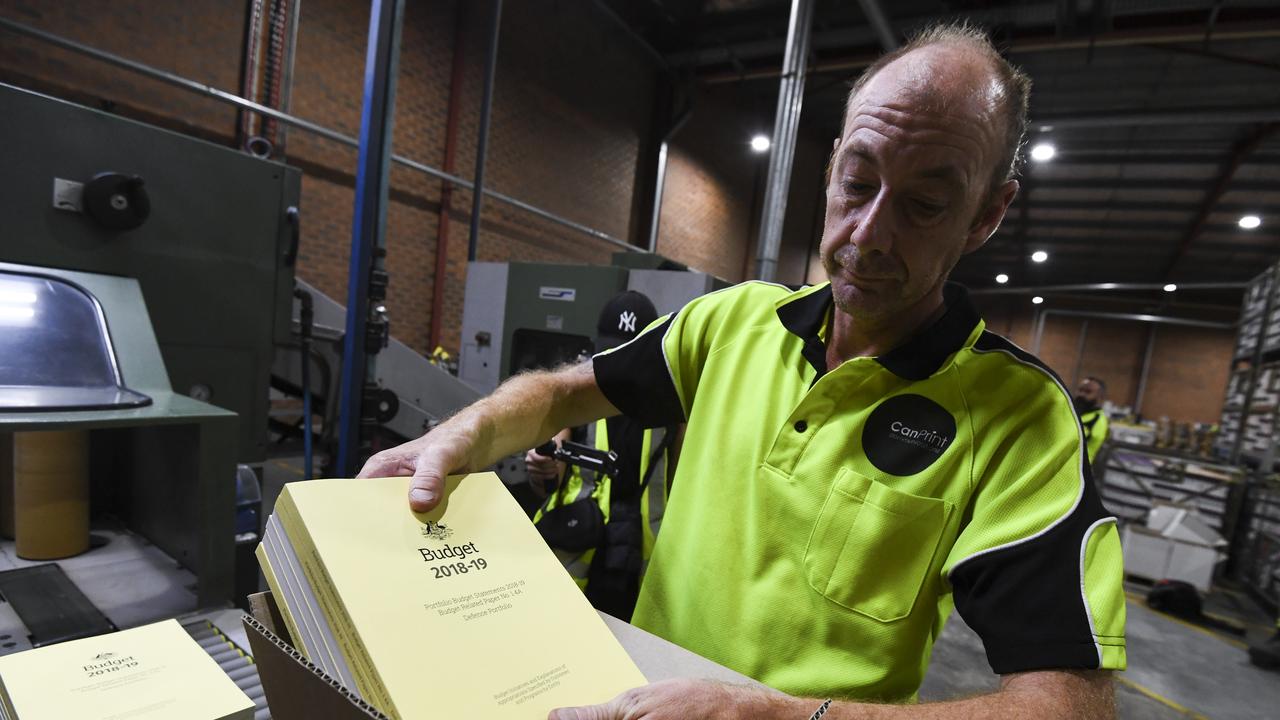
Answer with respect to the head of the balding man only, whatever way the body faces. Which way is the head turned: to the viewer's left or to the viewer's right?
to the viewer's left

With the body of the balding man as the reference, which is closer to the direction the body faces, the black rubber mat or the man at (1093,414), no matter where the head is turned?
the black rubber mat

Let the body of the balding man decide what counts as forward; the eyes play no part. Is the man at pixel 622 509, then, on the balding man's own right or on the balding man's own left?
on the balding man's own right

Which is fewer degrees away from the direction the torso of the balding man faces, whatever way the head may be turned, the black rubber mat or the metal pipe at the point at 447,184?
the black rubber mat

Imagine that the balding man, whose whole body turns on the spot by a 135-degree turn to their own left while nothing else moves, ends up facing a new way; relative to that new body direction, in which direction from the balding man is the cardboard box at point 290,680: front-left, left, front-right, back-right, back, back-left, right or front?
back-right

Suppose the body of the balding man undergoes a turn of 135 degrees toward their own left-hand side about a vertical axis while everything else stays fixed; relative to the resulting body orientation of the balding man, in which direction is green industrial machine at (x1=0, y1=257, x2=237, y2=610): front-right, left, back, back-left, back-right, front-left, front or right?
back

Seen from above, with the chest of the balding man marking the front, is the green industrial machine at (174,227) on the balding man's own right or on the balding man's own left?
on the balding man's own right

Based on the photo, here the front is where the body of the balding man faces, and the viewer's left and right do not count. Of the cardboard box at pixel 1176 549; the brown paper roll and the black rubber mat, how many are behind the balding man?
1

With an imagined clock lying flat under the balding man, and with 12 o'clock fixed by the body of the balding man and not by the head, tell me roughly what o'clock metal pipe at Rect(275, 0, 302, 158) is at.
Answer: The metal pipe is roughly at 3 o'clock from the balding man.

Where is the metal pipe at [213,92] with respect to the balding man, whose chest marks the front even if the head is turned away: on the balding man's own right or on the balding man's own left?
on the balding man's own right

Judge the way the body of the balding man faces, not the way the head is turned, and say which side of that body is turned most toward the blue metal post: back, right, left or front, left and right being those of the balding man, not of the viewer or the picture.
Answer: right

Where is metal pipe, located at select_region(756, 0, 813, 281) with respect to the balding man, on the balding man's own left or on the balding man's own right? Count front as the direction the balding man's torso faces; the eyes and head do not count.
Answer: on the balding man's own right

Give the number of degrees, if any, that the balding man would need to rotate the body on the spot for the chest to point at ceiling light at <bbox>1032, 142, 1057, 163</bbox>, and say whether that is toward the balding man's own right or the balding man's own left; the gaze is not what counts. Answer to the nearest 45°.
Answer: approximately 135° to the balding man's own right

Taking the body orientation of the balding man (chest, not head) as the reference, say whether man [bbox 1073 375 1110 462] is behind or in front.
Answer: behind

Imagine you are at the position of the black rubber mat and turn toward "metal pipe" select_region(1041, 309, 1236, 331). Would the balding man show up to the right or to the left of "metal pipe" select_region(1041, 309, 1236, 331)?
right

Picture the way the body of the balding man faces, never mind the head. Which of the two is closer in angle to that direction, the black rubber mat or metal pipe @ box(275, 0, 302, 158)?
the black rubber mat

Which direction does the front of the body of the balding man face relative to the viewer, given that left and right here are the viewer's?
facing the viewer and to the left of the viewer
